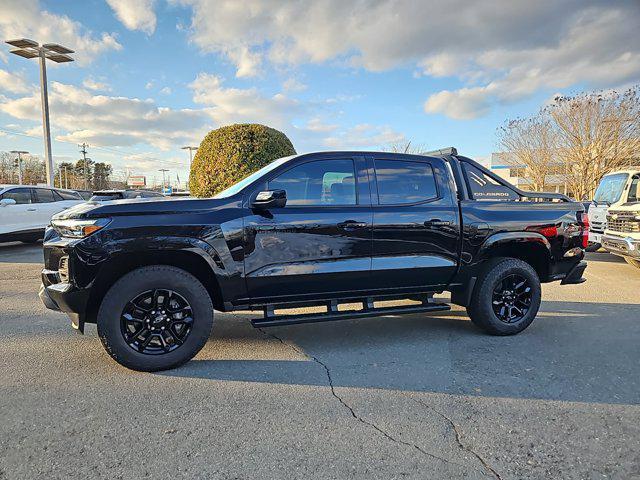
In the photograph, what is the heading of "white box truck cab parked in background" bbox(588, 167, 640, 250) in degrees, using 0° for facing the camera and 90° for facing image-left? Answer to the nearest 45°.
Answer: approximately 45°

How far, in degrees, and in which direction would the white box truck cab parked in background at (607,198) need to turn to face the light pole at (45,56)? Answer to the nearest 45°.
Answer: approximately 45° to its right

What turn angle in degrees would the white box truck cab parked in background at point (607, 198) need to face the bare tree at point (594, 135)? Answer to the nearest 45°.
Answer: approximately 135° to its right

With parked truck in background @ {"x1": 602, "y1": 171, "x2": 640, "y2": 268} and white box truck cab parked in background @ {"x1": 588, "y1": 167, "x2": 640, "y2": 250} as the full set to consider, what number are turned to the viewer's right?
0

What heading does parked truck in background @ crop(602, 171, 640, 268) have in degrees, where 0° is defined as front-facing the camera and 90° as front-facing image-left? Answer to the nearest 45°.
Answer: approximately 45°

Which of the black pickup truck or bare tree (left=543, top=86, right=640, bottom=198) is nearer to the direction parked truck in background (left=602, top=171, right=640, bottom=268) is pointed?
the black pickup truck
